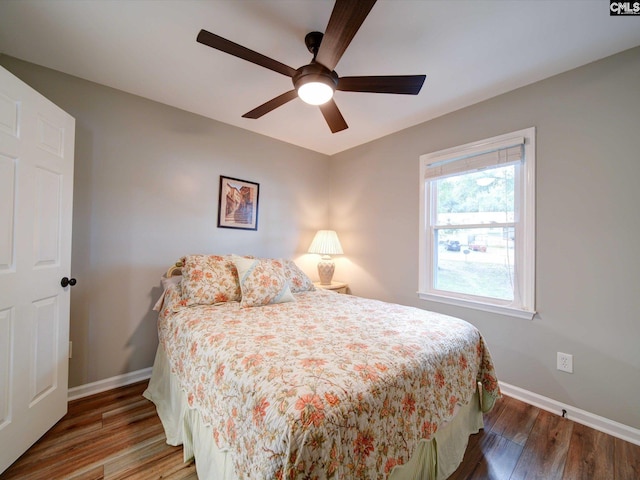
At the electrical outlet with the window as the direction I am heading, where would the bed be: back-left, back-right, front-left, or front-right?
front-left

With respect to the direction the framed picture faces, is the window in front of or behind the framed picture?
in front

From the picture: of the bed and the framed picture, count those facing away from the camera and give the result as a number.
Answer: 0

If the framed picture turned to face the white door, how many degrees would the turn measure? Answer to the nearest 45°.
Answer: approximately 90° to its right

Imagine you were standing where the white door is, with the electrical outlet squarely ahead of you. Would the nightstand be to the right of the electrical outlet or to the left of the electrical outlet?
left

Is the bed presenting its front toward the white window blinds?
no

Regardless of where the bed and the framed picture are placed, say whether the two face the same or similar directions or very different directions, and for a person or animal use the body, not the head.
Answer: same or similar directions

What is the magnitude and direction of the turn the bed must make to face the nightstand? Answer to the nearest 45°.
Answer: approximately 135° to its left

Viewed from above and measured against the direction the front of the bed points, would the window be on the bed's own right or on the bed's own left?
on the bed's own left

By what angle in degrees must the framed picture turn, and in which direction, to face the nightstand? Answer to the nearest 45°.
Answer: approximately 45° to its left

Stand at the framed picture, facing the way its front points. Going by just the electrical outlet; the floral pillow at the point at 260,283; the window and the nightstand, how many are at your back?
0

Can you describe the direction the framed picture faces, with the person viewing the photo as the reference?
facing the viewer and to the right of the viewer

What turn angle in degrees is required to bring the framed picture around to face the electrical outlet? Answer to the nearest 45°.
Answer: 0° — it already faces it

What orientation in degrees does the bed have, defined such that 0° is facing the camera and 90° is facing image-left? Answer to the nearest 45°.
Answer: approximately 315°

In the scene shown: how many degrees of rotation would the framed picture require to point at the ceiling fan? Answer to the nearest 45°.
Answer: approximately 45° to its right
